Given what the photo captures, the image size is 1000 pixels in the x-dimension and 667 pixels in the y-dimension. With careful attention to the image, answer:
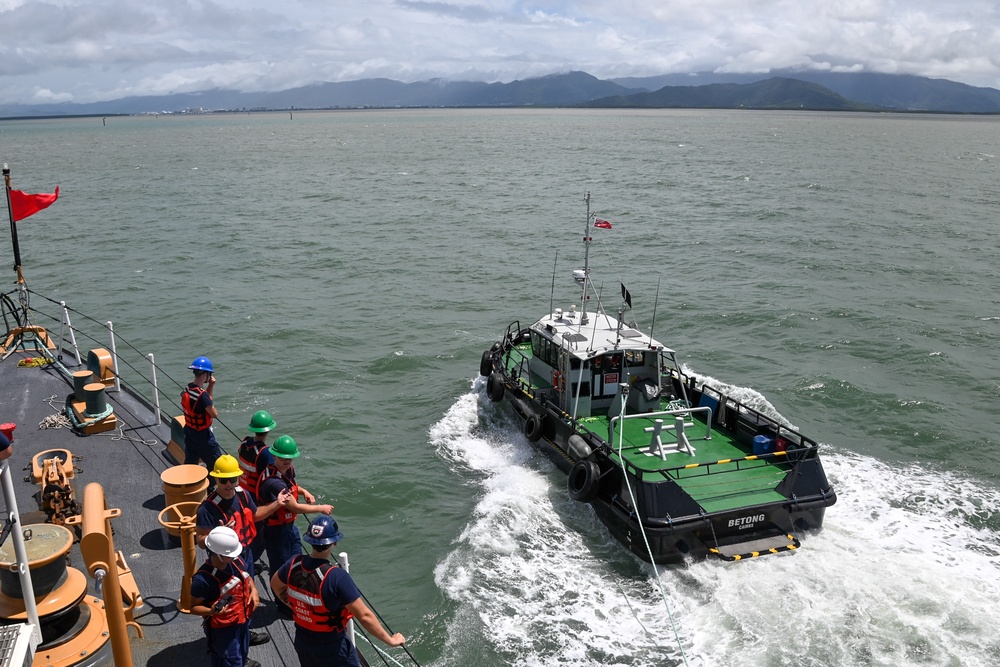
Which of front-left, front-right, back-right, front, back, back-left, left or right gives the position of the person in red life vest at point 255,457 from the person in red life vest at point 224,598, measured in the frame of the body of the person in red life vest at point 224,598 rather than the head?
back-left

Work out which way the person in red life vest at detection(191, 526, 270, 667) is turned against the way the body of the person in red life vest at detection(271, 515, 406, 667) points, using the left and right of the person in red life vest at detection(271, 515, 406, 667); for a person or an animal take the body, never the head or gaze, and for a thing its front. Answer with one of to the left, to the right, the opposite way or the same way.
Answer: to the right

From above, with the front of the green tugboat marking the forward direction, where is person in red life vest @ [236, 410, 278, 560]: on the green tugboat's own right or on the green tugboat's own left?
on the green tugboat's own left

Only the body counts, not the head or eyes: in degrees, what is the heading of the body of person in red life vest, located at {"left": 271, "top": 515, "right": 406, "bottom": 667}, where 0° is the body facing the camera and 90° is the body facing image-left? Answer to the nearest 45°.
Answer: approximately 225°

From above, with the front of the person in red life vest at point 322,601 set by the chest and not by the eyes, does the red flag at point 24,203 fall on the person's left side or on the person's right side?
on the person's left side

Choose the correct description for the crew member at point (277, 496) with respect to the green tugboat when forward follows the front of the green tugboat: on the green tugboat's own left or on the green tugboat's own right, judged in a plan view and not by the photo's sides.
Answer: on the green tugboat's own left

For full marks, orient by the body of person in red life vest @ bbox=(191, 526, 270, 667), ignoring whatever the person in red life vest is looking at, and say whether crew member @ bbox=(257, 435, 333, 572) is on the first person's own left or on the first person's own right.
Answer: on the first person's own left

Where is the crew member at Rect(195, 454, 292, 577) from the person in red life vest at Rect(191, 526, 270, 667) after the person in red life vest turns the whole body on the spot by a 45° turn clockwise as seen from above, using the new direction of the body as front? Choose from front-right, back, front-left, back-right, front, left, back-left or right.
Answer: back

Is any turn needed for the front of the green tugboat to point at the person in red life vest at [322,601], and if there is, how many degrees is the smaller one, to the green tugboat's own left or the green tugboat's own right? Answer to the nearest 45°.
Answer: approximately 135° to the green tugboat's own left

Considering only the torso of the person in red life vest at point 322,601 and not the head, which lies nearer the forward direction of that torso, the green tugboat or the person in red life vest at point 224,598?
the green tugboat

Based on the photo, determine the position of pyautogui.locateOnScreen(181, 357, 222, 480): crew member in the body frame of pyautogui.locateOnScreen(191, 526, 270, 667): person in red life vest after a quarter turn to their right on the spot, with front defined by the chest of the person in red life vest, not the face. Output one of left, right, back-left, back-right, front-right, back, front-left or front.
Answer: back-right

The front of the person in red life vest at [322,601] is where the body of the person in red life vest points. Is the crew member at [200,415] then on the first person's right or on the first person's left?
on the first person's left
